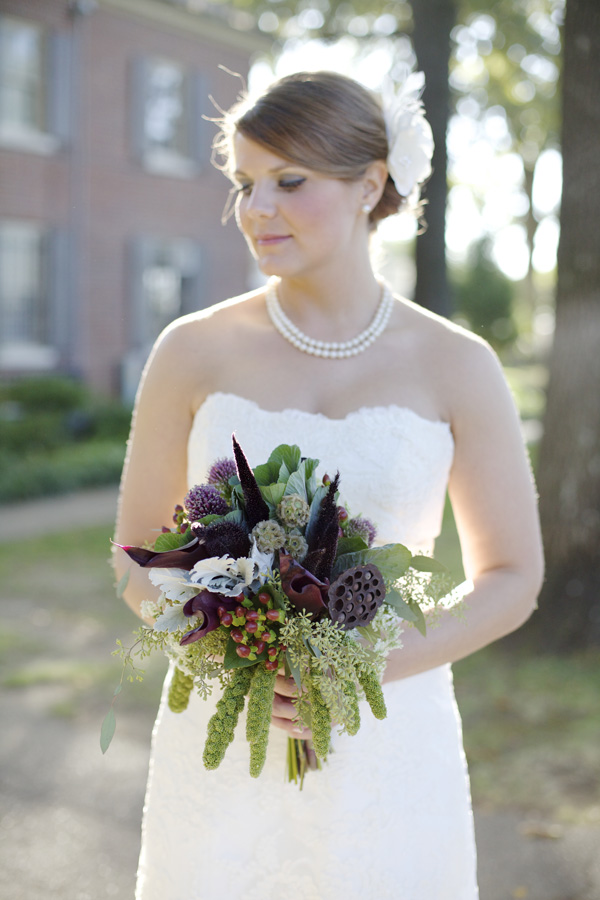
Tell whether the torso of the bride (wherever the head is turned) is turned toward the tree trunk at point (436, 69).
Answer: no

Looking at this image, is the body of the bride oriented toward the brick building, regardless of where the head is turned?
no

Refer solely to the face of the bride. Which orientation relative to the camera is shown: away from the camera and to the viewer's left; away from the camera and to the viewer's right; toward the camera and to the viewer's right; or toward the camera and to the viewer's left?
toward the camera and to the viewer's left

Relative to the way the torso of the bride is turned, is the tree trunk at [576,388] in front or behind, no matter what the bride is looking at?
behind

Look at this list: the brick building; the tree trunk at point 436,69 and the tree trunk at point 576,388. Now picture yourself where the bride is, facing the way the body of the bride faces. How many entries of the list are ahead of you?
0

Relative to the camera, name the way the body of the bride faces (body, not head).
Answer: toward the camera

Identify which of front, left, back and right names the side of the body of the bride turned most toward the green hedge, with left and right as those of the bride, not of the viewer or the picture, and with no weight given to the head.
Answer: back

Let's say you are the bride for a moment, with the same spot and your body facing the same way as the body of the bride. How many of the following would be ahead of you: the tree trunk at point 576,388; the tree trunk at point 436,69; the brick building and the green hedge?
0
